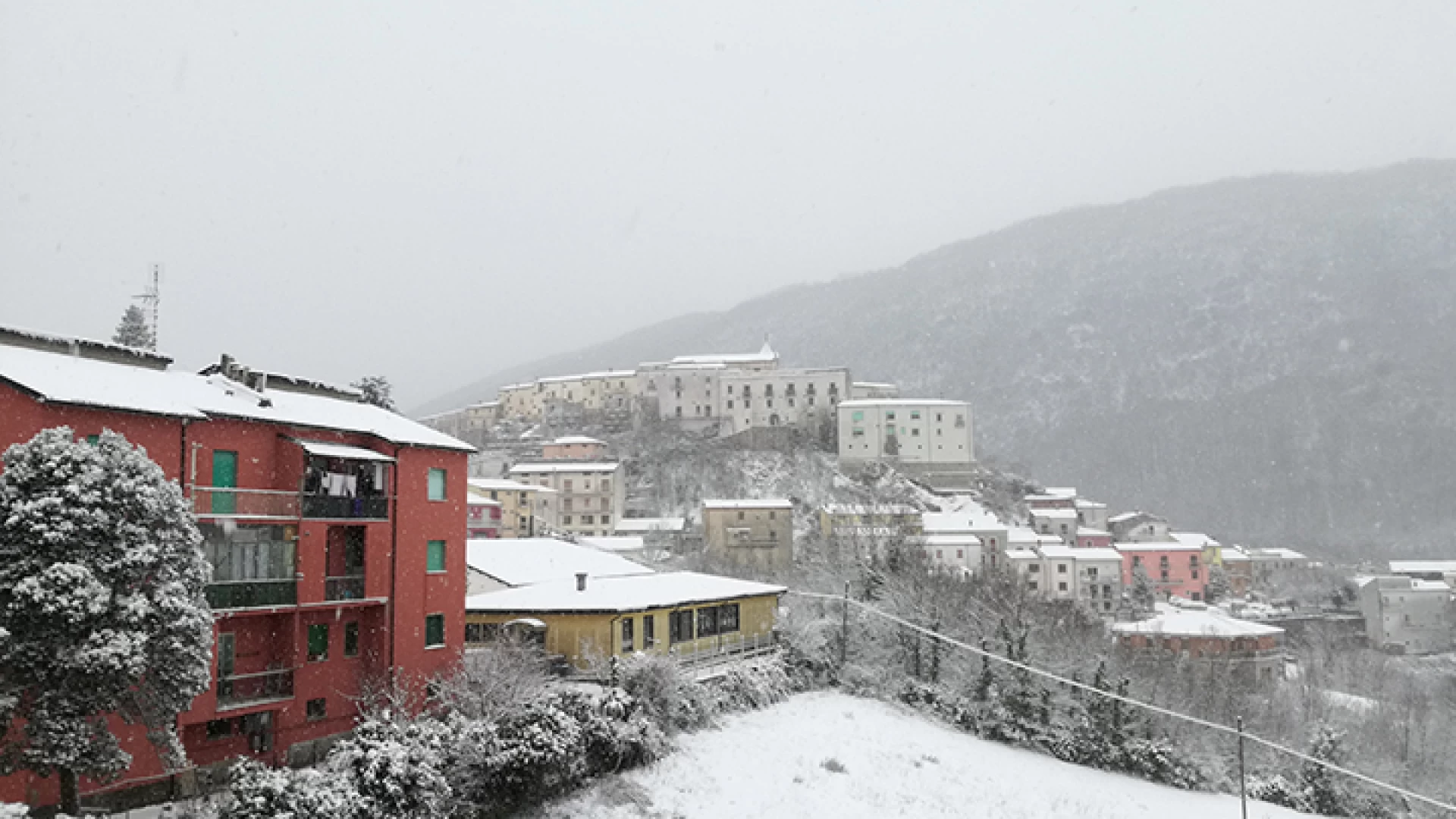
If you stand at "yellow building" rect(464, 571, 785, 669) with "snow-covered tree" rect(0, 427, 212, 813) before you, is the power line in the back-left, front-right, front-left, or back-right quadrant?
front-left

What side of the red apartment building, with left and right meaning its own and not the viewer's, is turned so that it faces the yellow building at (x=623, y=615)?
left

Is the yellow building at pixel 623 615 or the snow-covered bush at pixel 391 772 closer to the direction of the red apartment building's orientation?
the snow-covered bush

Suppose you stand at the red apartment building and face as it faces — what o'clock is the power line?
The power line is roughly at 10 o'clock from the red apartment building.

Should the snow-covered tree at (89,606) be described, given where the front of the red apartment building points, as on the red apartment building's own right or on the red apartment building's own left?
on the red apartment building's own right

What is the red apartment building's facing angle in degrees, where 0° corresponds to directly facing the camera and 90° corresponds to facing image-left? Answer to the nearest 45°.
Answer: approximately 315°

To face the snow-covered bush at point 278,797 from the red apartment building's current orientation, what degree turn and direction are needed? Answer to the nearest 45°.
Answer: approximately 45° to its right

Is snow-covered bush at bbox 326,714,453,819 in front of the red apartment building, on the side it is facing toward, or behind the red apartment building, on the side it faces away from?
in front
